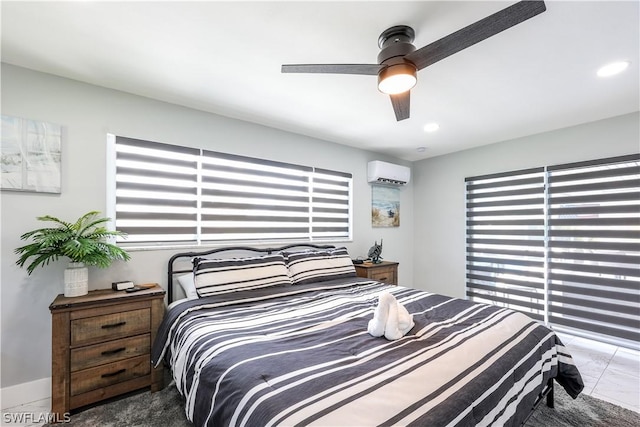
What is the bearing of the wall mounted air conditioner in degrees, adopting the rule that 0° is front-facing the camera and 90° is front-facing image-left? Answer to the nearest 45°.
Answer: approximately 315°

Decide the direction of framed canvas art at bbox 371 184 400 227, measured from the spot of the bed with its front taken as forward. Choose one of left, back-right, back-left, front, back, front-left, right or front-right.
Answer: back-left

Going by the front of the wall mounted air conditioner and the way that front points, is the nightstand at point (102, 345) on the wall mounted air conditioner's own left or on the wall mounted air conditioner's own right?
on the wall mounted air conditioner's own right

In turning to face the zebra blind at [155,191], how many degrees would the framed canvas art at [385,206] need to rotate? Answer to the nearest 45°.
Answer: approximately 90° to its right

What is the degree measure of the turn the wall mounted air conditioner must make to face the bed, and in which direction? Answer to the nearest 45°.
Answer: approximately 45° to its right

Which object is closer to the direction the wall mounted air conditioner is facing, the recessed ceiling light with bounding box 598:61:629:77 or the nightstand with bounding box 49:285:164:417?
the recessed ceiling light

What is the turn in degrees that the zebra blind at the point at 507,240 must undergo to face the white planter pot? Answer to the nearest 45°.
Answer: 0° — it already faces it

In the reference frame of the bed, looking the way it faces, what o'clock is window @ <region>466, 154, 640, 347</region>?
The window is roughly at 9 o'clock from the bed.

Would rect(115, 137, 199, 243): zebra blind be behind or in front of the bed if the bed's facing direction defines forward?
behind

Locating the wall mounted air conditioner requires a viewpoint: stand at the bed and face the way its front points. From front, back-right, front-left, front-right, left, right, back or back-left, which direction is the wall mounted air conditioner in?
back-left

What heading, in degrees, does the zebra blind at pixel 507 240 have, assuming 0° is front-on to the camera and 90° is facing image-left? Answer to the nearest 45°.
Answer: approximately 45°
